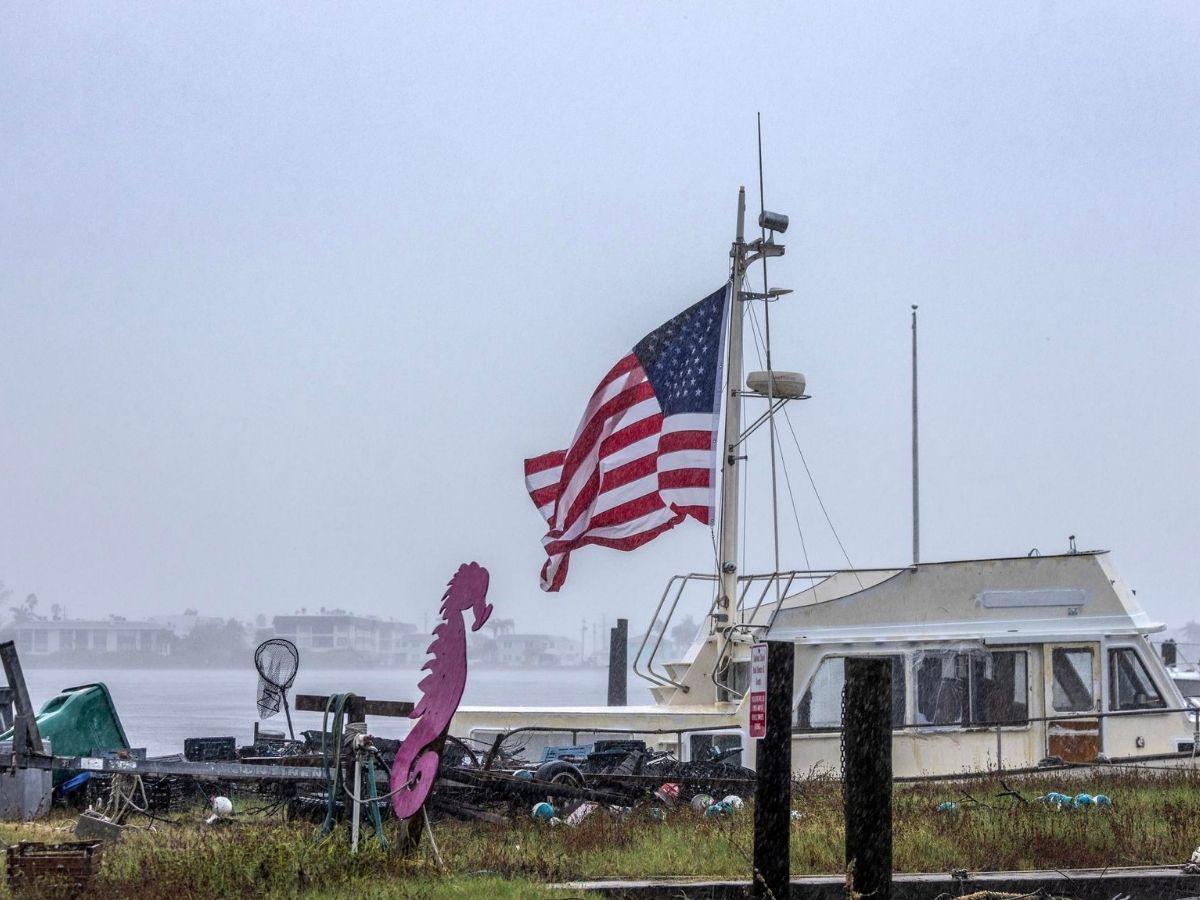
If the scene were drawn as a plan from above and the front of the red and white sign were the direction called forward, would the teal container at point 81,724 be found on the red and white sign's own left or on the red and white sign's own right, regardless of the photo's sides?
on the red and white sign's own right

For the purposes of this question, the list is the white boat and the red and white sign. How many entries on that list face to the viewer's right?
1

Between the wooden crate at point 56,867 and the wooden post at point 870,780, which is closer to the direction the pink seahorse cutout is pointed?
the wooden post

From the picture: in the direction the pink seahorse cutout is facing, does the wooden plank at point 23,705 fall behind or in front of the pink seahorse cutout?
behind

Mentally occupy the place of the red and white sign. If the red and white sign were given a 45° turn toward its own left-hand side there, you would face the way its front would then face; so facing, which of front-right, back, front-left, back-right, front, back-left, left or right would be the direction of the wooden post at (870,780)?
left

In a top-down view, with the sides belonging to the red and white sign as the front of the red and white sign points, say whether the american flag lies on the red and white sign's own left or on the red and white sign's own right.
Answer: on the red and white sign's own right

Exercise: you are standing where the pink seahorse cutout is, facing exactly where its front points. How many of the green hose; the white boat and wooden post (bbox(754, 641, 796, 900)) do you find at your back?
1

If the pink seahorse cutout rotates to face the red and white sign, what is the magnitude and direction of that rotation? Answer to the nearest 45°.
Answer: approximately 45° to its right

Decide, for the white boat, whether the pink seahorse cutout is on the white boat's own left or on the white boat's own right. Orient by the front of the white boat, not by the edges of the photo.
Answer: on the white boat's own right

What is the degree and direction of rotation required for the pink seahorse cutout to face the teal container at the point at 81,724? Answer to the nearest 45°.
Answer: approximately 135° to its left

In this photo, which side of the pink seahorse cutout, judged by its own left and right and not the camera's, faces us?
right

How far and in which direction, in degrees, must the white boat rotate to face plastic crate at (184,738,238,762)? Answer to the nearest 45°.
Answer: approximately 180°

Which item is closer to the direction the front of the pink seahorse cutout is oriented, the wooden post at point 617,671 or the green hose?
the wooden post

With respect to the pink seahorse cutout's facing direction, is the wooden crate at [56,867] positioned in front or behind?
behind

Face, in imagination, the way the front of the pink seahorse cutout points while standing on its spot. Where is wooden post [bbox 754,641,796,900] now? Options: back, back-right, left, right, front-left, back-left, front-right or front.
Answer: front-right

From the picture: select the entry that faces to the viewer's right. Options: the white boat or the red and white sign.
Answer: the white boat

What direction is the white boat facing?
to the viewer's right
